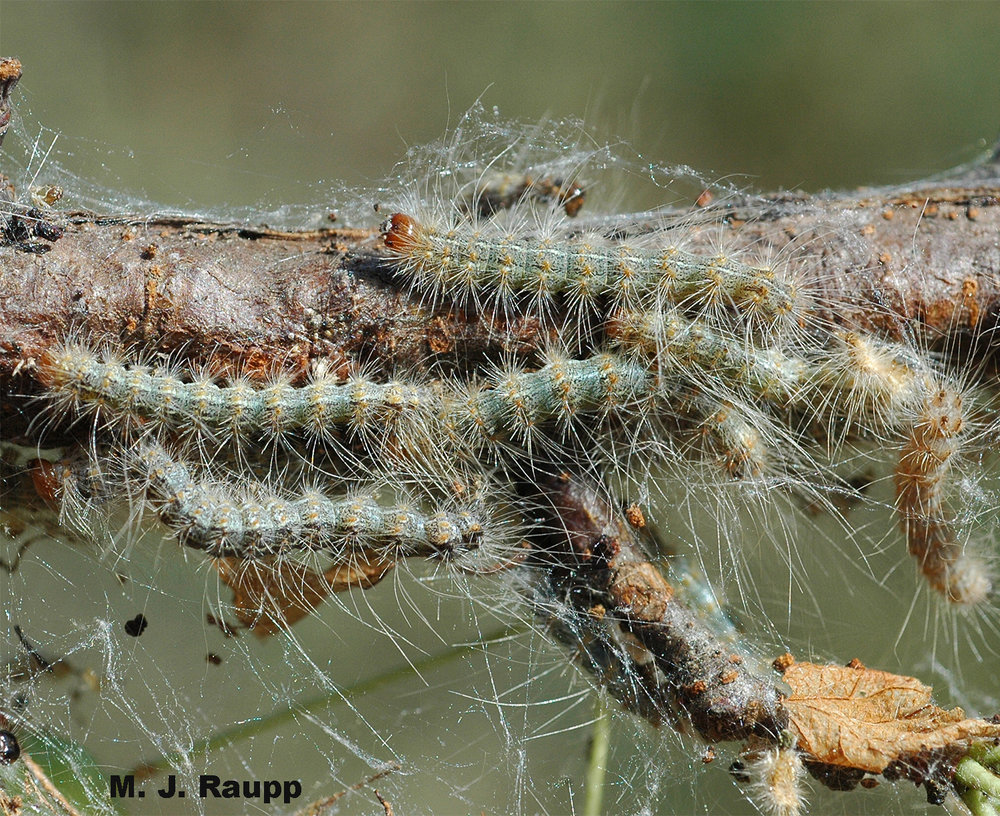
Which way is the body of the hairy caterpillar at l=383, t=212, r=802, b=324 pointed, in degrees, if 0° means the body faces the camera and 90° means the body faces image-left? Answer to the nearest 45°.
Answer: approximately 90°

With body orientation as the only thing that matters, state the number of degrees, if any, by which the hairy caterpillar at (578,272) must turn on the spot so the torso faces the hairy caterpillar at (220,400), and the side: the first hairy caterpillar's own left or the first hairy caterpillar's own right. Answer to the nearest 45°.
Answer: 0° — it already faces it

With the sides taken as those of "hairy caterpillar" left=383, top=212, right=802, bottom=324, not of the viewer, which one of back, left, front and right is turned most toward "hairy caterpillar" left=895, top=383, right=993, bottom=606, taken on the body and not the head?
back
